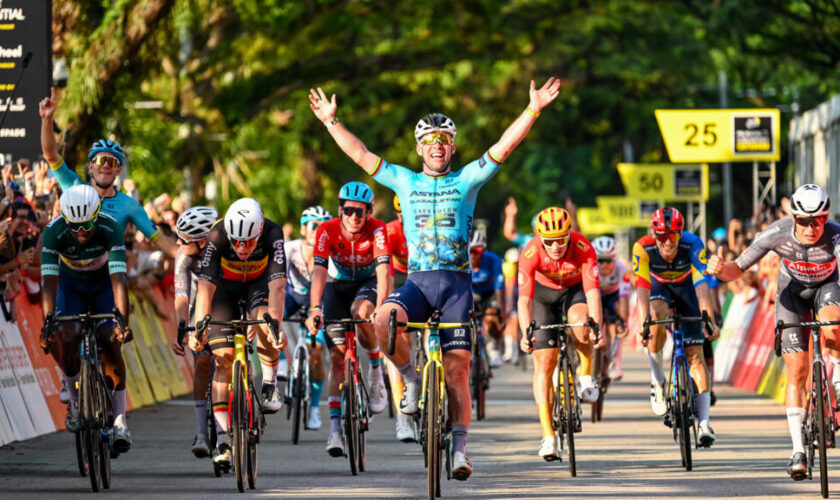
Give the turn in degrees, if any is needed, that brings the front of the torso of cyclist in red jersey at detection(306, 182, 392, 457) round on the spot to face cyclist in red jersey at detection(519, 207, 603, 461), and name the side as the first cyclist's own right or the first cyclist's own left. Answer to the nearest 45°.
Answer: approximately 90° to the first cyclist's own left

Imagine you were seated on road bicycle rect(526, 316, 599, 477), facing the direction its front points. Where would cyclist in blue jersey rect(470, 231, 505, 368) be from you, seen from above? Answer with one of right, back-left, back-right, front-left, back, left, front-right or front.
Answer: back

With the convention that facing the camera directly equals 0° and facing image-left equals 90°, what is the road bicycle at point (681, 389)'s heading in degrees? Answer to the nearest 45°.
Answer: approximately 0°
